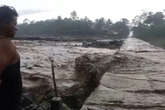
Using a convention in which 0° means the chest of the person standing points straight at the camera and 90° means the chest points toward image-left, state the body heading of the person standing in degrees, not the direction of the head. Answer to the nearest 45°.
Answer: approximately 270°

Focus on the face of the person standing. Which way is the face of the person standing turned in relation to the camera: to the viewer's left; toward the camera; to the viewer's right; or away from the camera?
to the viewer's right
